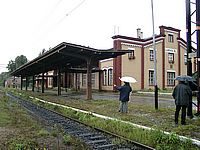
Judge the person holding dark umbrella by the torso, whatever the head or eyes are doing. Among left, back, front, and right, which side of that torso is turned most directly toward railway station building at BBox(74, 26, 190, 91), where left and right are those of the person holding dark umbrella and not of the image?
front

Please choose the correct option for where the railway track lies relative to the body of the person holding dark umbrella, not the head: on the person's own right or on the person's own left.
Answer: on the person's own left

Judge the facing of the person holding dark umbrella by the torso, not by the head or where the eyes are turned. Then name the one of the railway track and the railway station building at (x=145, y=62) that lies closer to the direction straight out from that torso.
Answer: the railway station building

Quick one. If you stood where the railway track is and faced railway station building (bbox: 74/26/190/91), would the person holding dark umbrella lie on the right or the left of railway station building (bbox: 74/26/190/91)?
right

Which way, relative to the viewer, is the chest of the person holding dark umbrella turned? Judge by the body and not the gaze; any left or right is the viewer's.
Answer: facing away from the viewer
